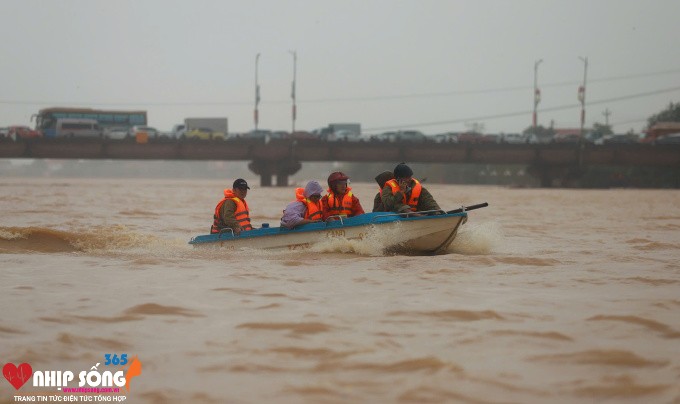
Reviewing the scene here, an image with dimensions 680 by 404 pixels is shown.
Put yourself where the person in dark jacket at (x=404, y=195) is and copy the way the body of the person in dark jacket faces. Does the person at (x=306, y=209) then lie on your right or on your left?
on your right

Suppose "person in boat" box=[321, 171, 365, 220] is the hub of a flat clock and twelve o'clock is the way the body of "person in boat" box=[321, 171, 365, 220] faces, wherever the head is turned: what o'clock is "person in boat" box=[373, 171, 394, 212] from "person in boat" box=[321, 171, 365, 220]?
"person in boat" box=[373, 171, 394, 212] is roughly at 8 o'clock from "person in boat" box=[321, 171, 365, 220].

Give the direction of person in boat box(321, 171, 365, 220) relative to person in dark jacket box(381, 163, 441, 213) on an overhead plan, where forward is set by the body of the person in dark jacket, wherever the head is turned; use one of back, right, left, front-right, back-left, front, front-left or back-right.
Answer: right

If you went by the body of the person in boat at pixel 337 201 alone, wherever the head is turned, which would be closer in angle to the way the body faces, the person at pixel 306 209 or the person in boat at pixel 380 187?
the person

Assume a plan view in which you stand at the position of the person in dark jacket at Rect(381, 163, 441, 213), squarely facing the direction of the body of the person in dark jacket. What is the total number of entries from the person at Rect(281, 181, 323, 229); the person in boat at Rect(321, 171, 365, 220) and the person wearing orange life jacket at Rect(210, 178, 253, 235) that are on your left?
0

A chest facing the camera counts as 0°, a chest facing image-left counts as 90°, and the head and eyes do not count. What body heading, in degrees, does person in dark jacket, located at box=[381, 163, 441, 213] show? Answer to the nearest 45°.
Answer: approximately 0°

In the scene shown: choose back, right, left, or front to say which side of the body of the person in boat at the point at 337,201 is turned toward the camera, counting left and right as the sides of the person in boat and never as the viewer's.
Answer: front

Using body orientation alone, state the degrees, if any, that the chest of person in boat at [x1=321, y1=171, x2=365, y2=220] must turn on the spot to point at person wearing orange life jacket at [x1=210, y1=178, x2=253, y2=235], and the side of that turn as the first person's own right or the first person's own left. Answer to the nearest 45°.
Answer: approximately 90° to the first person's own right

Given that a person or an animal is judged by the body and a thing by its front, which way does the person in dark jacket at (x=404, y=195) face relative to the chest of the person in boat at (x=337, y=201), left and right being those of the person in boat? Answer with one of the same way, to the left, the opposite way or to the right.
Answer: the same way
